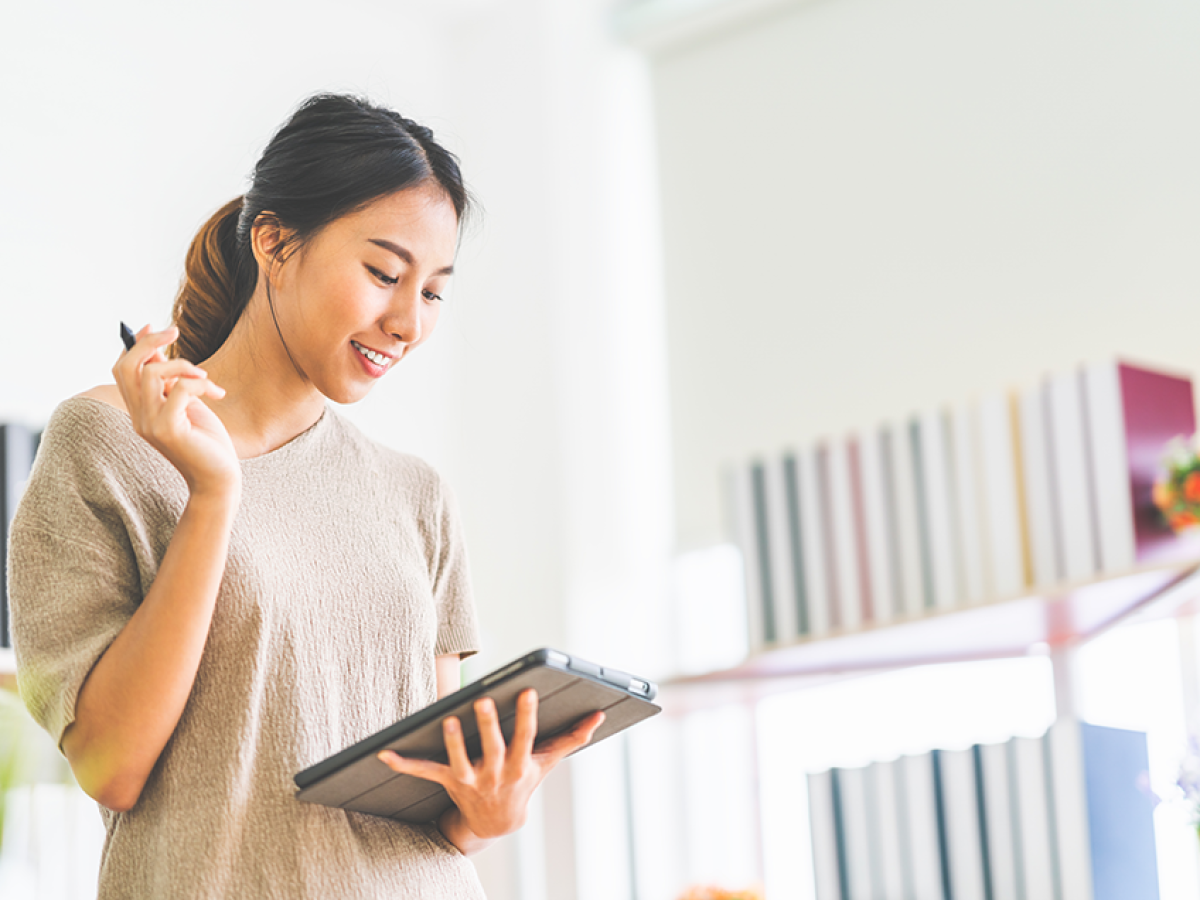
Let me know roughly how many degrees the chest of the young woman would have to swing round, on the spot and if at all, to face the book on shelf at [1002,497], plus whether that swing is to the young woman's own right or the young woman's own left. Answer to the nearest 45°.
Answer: approximately 90° to the young woman's own left

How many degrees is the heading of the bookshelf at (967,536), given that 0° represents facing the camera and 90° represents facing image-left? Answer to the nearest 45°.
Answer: approximately 45°

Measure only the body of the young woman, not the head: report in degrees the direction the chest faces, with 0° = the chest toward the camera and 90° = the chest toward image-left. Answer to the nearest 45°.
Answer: approximately 315°
